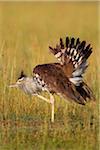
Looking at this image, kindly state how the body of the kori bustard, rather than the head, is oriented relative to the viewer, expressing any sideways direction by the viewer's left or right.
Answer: facing to the left of the viewer
